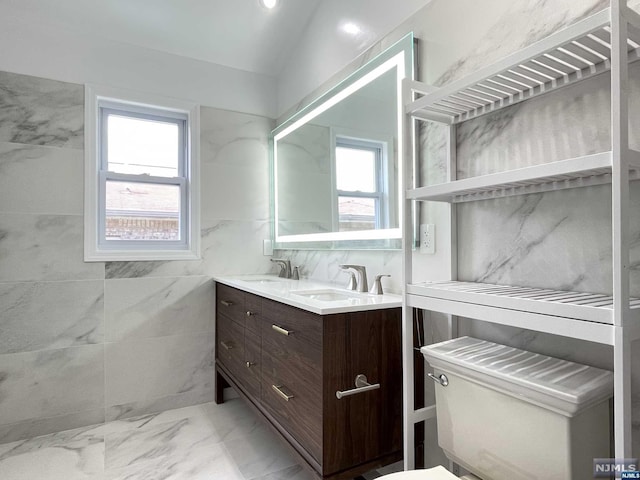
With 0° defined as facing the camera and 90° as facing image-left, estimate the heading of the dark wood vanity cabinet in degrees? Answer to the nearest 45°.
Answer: approximately 45°

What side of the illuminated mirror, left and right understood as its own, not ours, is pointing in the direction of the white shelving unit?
left

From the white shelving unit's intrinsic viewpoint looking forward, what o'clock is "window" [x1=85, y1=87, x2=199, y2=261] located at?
The window is roughly at 2 o'clock from the white shelving unit.

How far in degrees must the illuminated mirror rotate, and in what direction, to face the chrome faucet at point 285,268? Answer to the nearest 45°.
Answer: approximately 90° to its right

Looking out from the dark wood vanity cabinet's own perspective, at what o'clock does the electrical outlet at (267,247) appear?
The electrical outlet is roughly at 4 o'clock from the dark wood vanity cabinet.

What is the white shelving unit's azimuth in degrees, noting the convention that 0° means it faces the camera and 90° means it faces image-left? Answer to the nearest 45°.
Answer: approximately 45°
